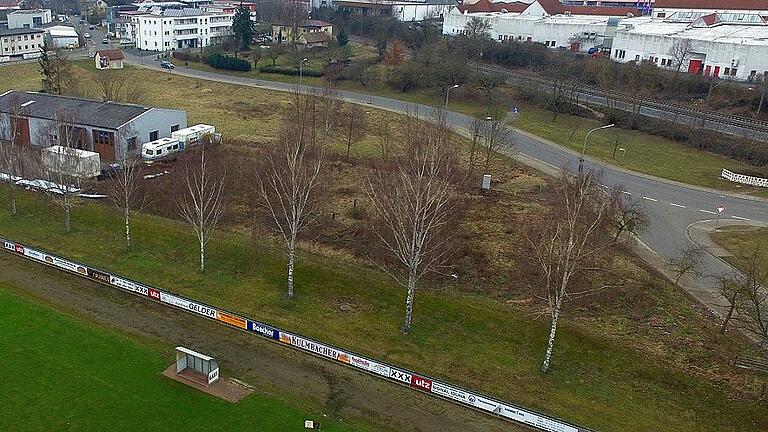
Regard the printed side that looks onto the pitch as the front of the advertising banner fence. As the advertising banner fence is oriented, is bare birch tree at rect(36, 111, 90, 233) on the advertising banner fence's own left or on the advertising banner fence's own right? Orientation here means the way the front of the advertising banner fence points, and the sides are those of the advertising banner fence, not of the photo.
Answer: on the advertising banner fence's own right

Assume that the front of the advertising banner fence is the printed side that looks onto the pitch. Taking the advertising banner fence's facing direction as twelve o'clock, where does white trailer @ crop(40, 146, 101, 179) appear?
The white trailer is roughly at 3 o'clock from the advertising banner fence.

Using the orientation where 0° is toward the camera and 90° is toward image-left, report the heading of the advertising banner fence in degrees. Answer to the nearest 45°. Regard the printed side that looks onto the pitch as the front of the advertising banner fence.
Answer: approximately 45°
